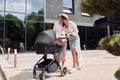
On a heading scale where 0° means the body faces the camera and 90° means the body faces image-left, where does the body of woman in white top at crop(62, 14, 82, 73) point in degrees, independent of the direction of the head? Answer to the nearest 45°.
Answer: approximately 45°

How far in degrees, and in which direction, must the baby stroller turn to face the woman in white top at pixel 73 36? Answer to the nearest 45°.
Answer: approximately 180°

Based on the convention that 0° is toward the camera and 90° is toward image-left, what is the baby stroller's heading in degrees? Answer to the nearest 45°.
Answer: approximately 45°
